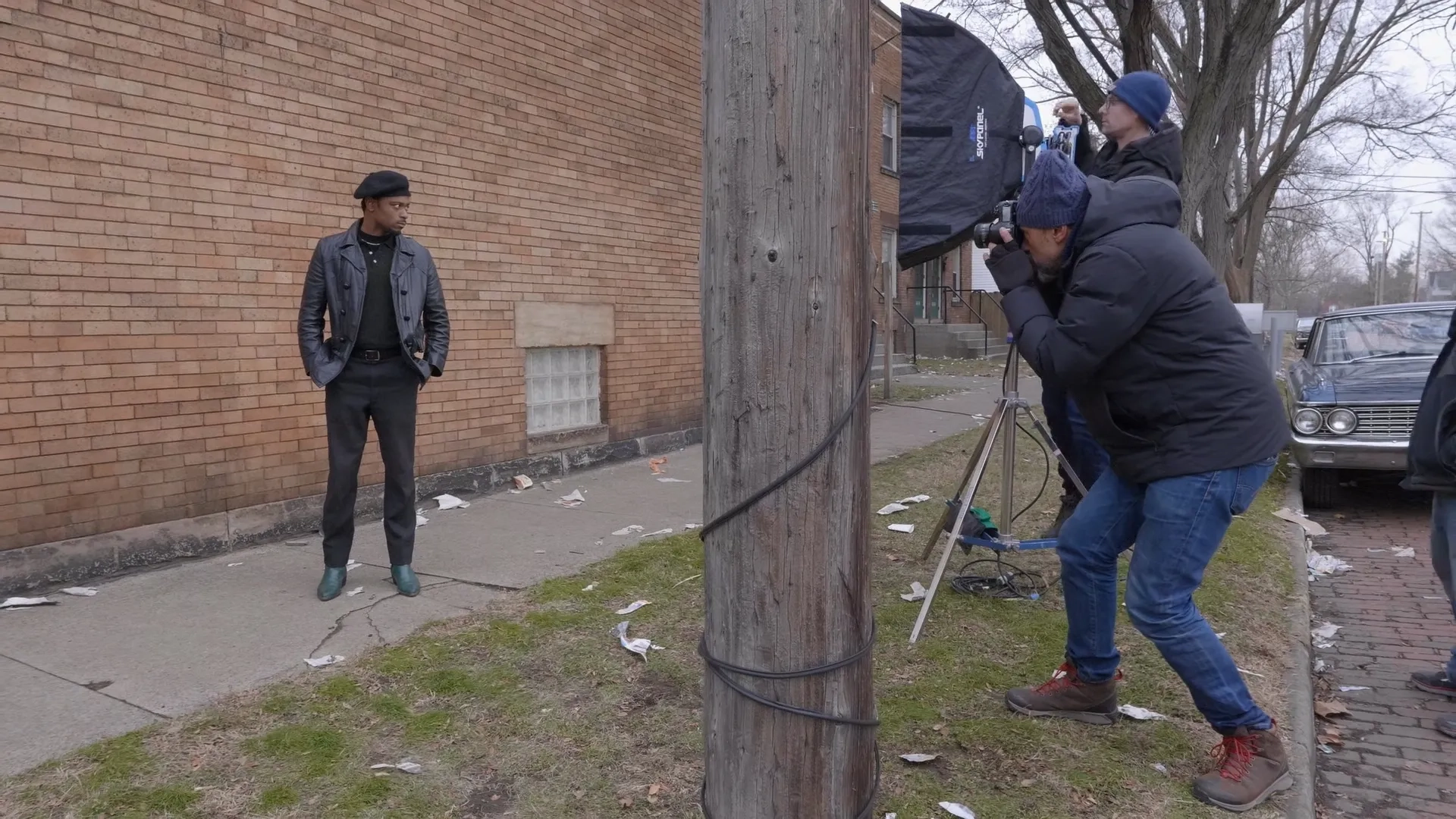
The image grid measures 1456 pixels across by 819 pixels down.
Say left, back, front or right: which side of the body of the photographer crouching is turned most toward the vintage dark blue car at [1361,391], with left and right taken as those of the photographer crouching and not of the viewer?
right

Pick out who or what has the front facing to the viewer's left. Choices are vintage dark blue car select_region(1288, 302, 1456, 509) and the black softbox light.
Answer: the black softbox light

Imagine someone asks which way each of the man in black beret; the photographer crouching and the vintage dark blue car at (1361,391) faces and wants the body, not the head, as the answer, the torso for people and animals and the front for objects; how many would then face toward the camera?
2

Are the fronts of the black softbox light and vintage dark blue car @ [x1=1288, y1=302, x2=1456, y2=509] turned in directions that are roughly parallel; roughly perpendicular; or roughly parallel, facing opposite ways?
roughly perpendicular

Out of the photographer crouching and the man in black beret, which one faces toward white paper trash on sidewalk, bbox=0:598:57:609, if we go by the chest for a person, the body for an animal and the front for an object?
the photographer crouching

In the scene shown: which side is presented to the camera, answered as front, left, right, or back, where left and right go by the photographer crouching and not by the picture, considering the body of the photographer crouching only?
left

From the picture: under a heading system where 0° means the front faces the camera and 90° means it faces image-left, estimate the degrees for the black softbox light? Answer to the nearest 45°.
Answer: approximately 90°

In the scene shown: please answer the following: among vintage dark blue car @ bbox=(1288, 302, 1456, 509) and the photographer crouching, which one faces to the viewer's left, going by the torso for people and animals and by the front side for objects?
the photographer crouching

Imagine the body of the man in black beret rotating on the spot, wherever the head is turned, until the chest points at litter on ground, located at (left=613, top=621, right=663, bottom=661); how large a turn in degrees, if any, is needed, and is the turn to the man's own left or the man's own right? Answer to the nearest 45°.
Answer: approximately 45° to the man's own left

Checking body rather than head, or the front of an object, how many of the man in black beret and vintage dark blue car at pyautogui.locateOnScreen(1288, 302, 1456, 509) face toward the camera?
2

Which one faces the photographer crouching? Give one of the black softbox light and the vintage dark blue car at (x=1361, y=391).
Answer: the vintage dark blue car

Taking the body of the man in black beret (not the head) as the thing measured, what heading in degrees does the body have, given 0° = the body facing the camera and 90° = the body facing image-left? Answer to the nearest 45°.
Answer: approximately 0°

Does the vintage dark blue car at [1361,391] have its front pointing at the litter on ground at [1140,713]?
yes
